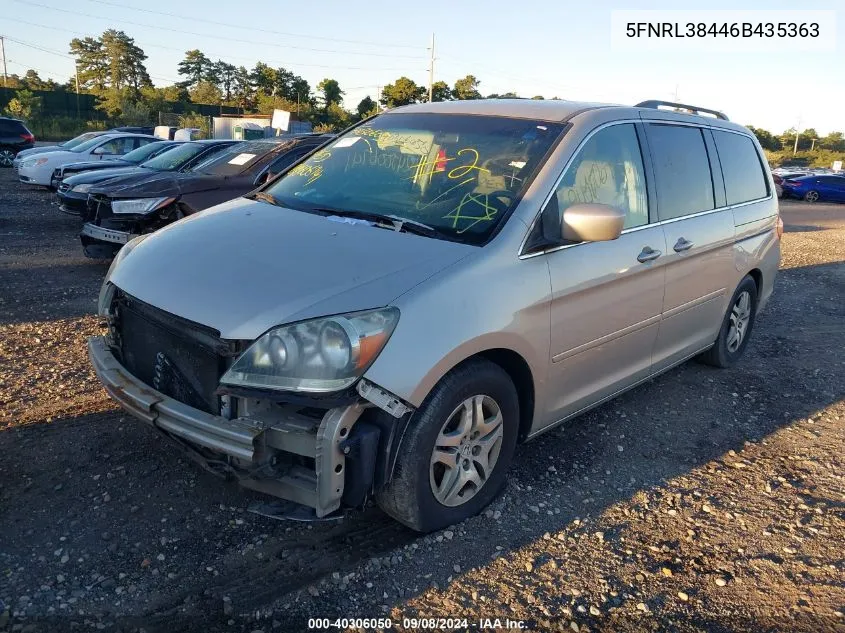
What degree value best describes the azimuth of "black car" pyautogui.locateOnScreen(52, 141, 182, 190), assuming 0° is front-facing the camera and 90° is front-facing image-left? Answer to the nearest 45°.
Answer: approximately 45°

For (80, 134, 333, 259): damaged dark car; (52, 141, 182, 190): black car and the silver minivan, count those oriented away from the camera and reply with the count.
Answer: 0

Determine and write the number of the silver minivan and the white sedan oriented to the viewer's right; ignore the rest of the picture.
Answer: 0

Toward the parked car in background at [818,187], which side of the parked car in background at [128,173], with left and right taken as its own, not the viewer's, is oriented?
back

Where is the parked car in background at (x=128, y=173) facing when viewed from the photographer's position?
facing the viewer and to the left of the viewer

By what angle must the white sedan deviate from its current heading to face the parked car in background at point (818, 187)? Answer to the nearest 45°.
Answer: approximately 135° to its left

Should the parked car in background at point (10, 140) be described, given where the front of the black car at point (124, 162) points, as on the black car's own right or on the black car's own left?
on the black car's own right

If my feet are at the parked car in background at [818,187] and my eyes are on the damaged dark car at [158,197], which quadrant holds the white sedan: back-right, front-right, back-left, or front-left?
front-right

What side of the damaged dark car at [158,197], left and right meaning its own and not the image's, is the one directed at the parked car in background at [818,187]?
back
